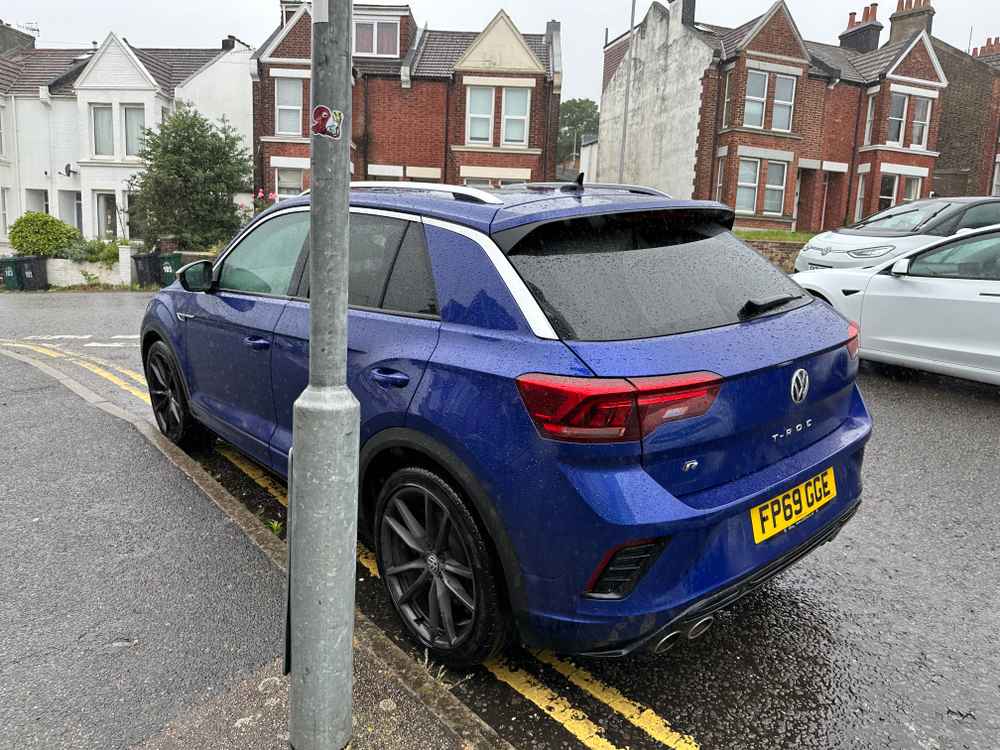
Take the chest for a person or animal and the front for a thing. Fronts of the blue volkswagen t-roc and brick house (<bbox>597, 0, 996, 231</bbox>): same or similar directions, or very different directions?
very different directions

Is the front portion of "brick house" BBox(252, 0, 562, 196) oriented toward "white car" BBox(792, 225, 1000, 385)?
yes

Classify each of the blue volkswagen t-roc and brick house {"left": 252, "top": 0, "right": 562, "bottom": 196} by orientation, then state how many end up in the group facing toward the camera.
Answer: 1

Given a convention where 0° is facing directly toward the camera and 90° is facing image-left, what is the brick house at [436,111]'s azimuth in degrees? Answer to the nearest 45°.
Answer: approximately 0°

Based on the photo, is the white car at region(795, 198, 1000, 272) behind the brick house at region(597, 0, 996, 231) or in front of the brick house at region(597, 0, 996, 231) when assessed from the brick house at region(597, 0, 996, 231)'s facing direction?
in front

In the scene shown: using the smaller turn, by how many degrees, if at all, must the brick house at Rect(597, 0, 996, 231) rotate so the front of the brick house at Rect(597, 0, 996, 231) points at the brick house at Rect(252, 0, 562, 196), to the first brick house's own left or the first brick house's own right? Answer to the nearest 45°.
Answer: approximately 90° to the first brick house's own right

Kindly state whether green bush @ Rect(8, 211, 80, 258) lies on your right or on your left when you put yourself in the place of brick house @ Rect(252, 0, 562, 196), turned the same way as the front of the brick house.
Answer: on your right

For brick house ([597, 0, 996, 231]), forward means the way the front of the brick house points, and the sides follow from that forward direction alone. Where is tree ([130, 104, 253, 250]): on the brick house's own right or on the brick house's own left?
on the brick house's own right

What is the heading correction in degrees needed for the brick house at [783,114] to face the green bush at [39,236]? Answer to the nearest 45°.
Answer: approximately 90° to its right

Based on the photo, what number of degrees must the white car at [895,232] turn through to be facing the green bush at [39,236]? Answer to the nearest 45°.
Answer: approximately 45° to its right

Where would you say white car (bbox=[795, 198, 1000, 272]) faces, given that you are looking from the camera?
facing the viewer and to the left of the viewer

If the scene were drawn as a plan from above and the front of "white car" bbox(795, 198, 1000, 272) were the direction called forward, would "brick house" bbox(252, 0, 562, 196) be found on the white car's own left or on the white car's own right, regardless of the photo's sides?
on the white car's own right

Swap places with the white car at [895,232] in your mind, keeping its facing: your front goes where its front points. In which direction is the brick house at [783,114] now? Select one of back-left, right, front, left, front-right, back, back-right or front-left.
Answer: back-right
